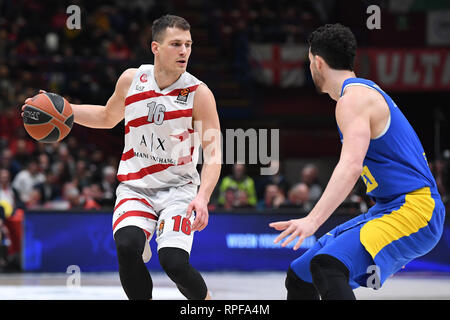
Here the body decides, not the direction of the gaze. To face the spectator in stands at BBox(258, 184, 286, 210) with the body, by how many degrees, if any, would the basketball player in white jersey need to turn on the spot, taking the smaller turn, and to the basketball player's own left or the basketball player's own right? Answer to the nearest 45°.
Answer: approximately 180°

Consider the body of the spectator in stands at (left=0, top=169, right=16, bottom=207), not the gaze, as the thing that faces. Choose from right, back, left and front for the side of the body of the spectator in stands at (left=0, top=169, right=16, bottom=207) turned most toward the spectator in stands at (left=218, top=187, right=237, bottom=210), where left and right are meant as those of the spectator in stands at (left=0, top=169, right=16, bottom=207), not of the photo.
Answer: left

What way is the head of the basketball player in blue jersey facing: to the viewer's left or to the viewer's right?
to the viewer's left

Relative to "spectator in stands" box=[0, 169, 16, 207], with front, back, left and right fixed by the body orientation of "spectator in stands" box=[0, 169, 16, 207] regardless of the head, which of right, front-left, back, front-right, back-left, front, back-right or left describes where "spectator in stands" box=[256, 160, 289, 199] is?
left

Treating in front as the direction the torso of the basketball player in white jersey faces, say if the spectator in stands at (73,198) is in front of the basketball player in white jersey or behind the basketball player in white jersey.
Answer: behind

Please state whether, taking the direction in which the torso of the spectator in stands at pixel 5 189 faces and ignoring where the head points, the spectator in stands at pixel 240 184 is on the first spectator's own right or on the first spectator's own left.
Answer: on the first spectator's own left

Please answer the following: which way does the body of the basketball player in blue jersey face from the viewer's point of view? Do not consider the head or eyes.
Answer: to the viewer's left

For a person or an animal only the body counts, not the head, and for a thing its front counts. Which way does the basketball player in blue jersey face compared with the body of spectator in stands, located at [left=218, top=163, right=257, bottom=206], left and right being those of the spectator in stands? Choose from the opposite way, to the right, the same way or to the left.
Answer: to the right

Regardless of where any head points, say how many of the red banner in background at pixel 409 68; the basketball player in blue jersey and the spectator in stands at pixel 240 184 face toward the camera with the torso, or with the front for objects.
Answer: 2

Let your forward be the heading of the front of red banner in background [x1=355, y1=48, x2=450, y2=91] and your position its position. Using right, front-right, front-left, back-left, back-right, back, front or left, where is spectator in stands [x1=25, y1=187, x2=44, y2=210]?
front-right

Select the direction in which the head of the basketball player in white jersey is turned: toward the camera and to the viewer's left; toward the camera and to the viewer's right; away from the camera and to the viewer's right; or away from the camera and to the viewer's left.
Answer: toward the camera and to the viewer's right

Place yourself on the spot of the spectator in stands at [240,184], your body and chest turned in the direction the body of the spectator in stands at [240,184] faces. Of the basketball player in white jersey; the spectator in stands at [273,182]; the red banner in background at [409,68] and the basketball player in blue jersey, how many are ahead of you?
2

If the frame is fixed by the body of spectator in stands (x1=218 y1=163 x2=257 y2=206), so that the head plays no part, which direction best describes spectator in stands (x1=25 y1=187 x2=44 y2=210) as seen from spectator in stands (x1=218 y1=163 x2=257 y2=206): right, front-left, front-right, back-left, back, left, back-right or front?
right
